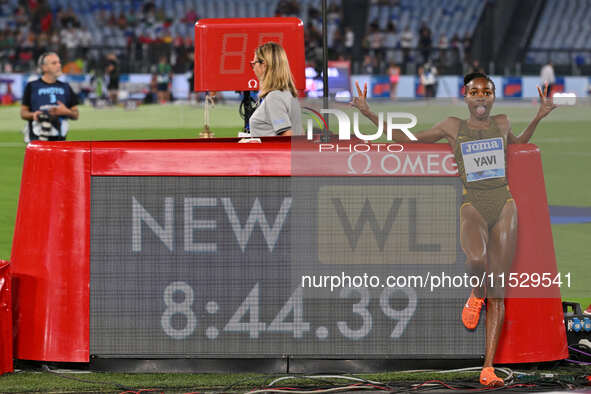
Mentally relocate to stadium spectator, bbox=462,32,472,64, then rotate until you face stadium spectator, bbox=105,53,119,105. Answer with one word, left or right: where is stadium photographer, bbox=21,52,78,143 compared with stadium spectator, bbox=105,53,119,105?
left

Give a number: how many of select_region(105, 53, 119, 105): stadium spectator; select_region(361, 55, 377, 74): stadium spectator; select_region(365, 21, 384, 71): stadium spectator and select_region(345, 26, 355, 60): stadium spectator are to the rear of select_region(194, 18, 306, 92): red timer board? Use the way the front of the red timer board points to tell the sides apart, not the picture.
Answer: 4

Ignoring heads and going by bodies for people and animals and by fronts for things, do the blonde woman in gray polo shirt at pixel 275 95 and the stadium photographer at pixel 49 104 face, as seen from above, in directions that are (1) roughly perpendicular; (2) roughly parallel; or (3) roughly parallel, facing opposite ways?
roughly perpendicular

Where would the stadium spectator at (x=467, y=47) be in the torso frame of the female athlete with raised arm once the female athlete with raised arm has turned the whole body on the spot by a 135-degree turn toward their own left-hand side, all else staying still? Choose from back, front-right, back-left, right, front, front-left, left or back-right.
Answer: front-left

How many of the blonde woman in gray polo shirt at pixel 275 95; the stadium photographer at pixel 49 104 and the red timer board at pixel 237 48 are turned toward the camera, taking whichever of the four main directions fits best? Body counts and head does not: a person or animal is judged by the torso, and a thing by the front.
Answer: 2
